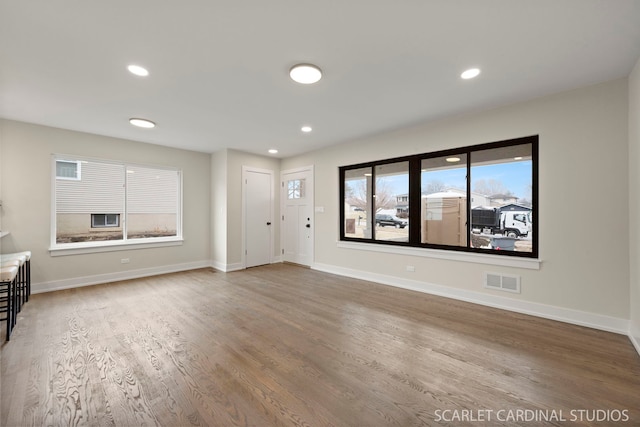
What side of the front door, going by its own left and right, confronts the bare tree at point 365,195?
back

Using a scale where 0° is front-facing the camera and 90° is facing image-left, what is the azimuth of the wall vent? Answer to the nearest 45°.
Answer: approximately 45°

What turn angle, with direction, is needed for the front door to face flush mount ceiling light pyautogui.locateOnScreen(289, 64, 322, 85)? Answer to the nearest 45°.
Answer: approximately 45° to its left

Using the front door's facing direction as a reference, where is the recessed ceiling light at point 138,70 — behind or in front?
in front

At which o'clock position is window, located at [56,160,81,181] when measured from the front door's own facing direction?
The window is roughly at 1 o'clock from the front door.

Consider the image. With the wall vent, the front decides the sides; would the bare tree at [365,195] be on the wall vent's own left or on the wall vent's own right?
on the wall vent's own right

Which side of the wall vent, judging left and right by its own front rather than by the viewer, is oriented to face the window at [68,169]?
front

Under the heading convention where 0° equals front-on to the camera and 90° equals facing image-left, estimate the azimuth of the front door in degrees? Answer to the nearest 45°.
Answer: approximately 45°

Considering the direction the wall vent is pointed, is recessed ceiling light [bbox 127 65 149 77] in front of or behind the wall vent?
in front

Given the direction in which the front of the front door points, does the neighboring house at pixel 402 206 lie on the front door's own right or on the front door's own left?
on the front door's own left

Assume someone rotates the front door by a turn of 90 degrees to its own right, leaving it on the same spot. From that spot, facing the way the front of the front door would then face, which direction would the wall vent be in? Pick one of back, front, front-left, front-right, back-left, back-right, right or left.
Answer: back
